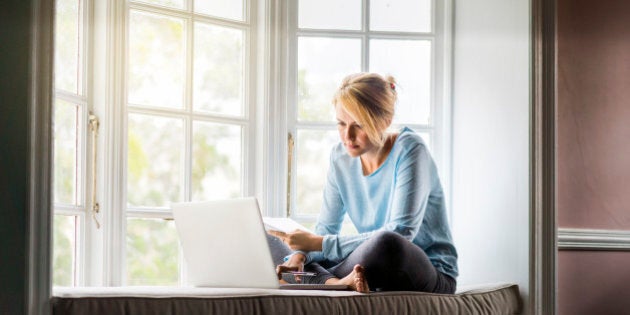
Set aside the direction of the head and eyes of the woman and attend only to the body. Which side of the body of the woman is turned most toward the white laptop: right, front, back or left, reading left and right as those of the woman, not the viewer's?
front

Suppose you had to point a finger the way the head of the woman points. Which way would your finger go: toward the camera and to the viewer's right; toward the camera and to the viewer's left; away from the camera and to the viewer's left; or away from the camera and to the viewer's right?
toward the camera and to the viewer's left

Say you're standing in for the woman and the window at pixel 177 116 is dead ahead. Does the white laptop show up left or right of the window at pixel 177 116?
left

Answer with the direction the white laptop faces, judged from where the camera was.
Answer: facing away from the viewer and to the right of the viewer

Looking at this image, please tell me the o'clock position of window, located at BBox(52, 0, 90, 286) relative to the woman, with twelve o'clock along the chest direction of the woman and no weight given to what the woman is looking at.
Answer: The window is roughly at 1 o'clock from the woman.

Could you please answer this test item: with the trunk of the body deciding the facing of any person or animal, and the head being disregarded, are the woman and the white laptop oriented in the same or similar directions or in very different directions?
very different directions

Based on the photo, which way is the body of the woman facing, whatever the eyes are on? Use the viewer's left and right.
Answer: facing the viewer and to the left of the viewer
